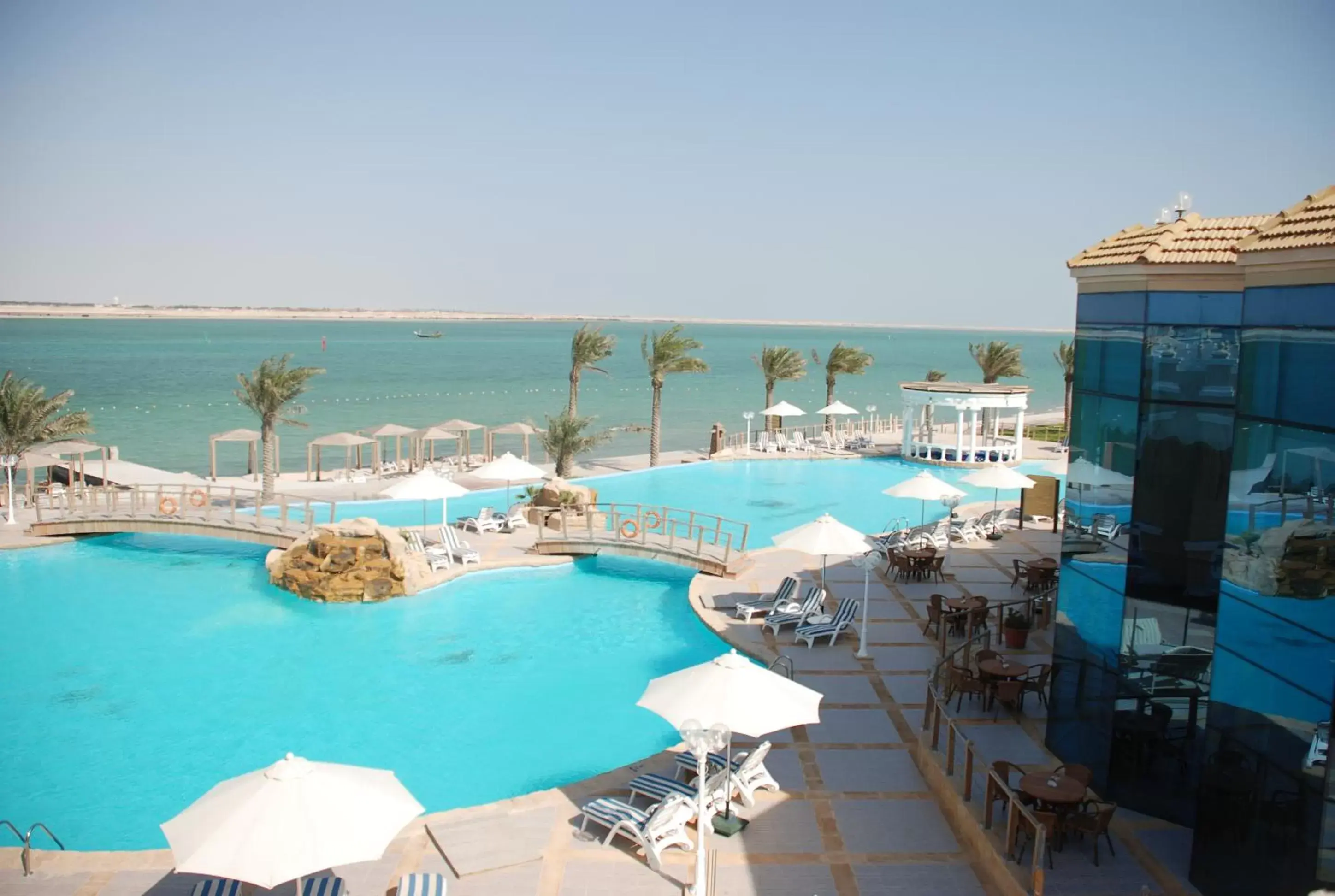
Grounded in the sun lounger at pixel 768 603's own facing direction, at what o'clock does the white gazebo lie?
The white gazebo is roughly at 5 o'clock from the sun lounger.

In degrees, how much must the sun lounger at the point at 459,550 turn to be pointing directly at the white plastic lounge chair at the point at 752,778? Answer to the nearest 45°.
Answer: approximately 45° to its right

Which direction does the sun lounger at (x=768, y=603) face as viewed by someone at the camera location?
facing the viewer and to the left of the viewer

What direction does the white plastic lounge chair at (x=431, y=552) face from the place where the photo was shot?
facing the viewer and to the right of the viewer

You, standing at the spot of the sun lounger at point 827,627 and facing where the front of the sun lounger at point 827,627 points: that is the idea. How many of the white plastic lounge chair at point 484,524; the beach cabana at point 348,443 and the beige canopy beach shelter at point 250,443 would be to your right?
3

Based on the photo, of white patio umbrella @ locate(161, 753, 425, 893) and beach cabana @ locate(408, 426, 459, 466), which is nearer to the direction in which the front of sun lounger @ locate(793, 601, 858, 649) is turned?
the white patio umbrella

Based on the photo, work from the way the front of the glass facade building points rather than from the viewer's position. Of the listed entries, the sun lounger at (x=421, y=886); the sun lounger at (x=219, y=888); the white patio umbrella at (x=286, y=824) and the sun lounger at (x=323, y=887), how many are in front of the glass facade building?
4

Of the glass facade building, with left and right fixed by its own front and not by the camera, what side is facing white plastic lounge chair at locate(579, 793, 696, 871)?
front

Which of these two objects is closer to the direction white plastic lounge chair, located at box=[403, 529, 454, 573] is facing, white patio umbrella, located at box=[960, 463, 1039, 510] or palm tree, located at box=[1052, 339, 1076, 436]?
the white patio umbrella
